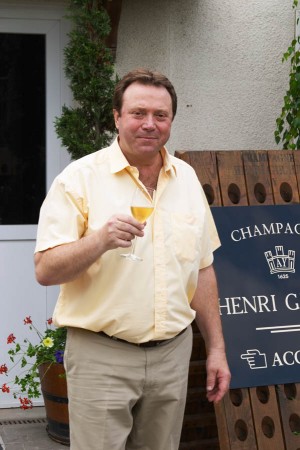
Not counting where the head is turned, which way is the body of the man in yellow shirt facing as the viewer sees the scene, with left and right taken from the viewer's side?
facing the viewer and to the right of the viewer

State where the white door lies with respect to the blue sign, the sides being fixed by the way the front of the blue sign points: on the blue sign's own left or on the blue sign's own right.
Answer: on the blue sign's own right

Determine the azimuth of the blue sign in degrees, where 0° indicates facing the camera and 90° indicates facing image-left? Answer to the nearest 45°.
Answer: approximately 0°

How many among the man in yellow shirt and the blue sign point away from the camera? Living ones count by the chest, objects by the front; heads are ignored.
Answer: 0

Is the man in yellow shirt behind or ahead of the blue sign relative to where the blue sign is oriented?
ahead
